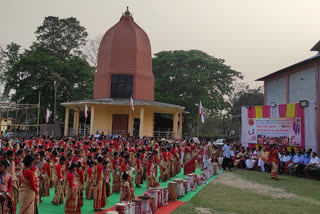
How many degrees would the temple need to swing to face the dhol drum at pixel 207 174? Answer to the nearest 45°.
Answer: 0° — it already faces it

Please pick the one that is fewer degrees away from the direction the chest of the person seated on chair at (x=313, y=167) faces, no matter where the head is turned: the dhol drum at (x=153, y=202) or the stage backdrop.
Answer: the dhol drum

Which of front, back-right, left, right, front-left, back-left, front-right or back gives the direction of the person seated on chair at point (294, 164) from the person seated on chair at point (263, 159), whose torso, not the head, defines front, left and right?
left

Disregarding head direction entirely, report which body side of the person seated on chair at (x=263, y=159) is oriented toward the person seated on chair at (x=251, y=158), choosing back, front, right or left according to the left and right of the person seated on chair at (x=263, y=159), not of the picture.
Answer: right

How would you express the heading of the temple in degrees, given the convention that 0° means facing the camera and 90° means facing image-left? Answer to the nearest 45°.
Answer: approximately 0°

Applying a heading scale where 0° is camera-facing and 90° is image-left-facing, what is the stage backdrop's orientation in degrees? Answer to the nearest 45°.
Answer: approximately 45°
